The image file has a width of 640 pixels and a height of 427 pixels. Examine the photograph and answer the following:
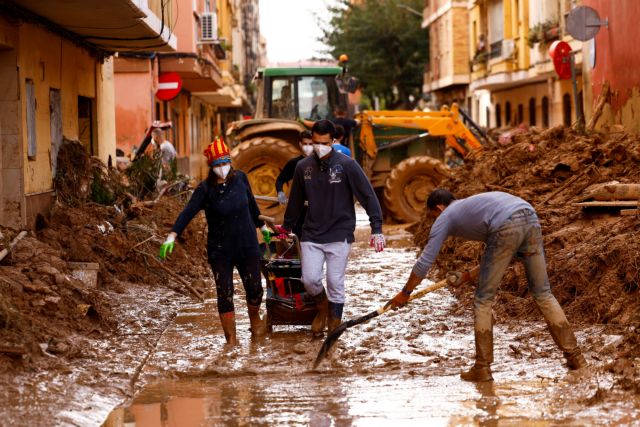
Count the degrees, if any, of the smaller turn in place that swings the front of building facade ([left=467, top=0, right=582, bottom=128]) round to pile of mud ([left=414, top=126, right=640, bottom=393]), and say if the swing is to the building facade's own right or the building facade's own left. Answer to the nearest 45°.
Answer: approximately 45° to the building facade's own left

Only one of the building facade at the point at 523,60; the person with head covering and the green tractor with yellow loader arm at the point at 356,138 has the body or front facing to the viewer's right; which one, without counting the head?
the green tractor with yellow loader arm

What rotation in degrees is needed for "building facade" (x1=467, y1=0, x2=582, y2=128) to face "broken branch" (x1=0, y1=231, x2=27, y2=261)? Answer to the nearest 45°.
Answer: approximately 45° to its left

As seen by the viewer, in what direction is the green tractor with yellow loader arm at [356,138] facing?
to the viewer's right

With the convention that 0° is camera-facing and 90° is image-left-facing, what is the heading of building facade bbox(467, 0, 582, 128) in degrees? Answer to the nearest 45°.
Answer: approximately 45°

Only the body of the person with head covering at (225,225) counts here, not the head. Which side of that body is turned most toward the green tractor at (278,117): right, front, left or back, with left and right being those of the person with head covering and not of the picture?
back
